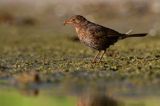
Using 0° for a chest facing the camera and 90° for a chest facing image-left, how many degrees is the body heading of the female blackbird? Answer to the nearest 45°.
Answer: approximately 90°
